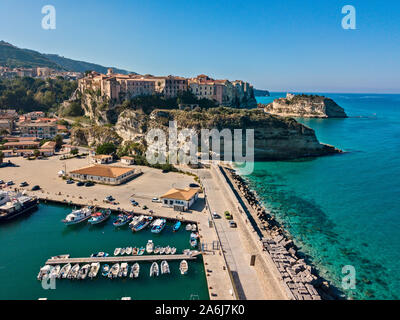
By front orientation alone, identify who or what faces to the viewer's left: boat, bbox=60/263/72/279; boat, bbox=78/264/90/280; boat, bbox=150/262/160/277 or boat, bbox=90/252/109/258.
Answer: boat, bbox=90/252/109/258

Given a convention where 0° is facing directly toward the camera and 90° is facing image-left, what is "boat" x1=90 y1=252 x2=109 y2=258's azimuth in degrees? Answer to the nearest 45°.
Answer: approximately 90°
